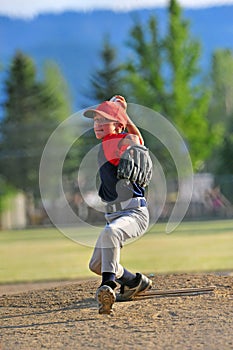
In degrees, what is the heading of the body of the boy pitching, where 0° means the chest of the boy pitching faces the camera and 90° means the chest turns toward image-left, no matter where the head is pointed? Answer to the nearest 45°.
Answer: approximately 45°
